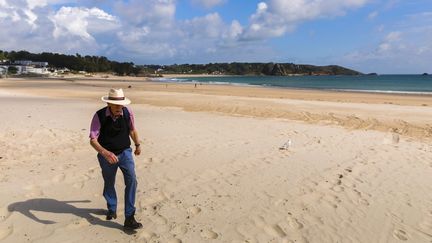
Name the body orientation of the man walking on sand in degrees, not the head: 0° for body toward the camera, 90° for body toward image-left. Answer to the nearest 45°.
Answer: approximately 315°
